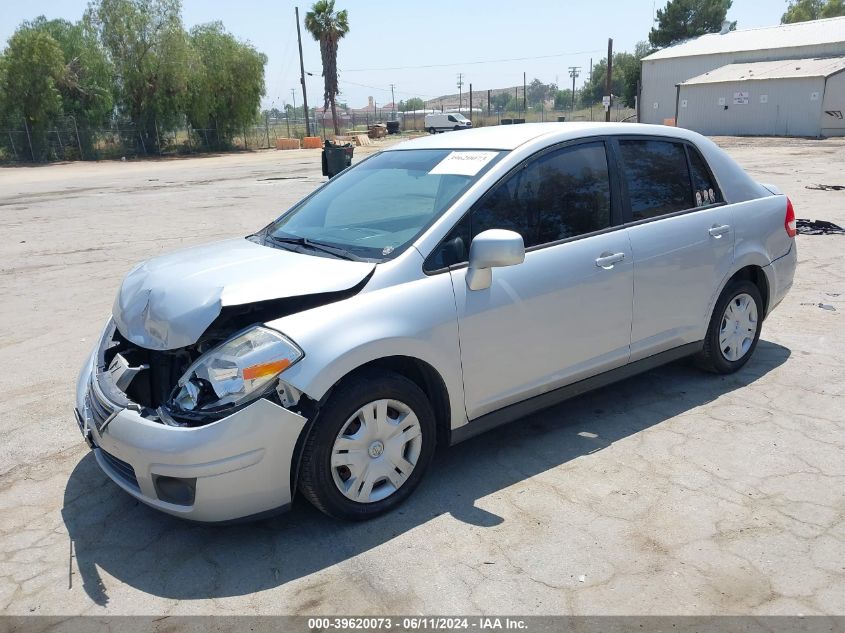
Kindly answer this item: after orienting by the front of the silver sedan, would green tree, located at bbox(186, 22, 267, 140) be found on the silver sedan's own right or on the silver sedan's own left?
on the silver sedan's own right

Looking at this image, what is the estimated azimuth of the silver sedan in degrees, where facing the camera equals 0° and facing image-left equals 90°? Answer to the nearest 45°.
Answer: approximately 45°

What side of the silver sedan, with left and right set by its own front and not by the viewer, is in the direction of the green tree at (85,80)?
right

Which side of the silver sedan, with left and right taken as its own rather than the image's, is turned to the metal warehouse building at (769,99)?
back
